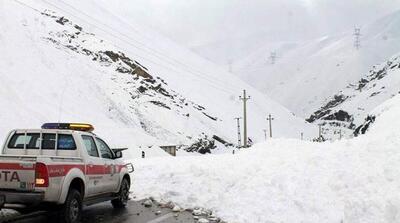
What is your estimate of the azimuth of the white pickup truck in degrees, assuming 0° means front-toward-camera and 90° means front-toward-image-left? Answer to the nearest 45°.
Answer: approximately 225°
